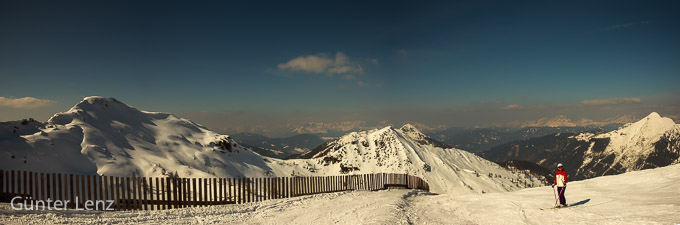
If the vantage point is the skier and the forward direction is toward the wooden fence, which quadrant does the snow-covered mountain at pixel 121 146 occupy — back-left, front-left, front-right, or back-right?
front-right

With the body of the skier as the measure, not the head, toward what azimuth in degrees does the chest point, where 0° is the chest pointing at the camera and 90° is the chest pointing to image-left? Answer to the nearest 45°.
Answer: approximately 0°

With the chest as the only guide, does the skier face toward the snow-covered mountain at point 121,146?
no

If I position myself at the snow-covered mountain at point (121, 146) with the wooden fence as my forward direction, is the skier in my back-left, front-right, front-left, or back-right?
front-left

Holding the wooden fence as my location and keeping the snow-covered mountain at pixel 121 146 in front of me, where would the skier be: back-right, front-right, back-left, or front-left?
back-right

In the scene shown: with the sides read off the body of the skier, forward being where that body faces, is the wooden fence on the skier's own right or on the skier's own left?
on the skier's own right
